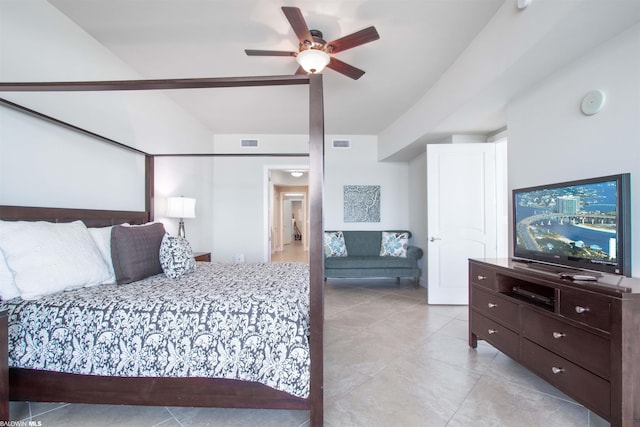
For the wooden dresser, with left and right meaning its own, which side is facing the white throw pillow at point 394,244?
right

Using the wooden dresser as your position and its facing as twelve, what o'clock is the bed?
The bed is roughly at 12 o'clock from the wooden dresser.

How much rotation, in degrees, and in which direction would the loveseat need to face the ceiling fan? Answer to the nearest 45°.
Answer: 0° — it already faces it

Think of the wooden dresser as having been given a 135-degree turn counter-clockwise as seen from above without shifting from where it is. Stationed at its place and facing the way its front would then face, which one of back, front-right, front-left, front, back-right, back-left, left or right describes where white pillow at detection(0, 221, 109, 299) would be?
back-right

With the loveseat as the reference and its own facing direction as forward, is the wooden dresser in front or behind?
in front

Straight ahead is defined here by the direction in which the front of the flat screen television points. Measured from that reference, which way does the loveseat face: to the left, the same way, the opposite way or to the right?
to the left

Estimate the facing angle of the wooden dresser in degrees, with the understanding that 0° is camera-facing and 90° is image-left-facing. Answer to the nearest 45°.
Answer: approximately 45°

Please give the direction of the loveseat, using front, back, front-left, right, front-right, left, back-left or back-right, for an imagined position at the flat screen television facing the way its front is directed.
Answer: right

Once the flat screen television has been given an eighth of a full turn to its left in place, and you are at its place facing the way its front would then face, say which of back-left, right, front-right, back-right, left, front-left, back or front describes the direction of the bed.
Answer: front-right

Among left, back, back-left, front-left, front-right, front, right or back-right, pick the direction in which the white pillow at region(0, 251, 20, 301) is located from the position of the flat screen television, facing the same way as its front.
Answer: front

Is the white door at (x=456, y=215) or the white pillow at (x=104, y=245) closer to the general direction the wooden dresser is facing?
the white pillow

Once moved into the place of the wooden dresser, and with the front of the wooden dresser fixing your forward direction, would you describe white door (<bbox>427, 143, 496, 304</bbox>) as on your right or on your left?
on your right

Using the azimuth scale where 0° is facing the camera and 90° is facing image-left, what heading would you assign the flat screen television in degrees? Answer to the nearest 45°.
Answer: approximately 45°

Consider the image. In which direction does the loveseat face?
toward the camera

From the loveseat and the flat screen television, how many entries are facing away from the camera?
0

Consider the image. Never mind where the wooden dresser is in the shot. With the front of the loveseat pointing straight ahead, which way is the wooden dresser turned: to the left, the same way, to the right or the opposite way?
to the right

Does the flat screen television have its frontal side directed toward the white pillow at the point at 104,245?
yes

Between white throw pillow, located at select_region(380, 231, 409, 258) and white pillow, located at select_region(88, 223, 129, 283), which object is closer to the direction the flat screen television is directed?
the white pillow

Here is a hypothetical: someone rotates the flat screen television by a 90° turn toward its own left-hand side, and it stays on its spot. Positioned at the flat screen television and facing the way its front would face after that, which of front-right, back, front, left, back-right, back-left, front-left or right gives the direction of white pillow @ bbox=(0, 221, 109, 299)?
right

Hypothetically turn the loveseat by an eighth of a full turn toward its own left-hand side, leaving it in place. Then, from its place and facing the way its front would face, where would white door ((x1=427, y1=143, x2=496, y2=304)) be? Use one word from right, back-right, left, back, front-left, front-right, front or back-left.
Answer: front

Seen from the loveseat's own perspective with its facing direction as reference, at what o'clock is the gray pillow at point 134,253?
The gray pillow is roughly at 1 o'clock from the loveseat.
